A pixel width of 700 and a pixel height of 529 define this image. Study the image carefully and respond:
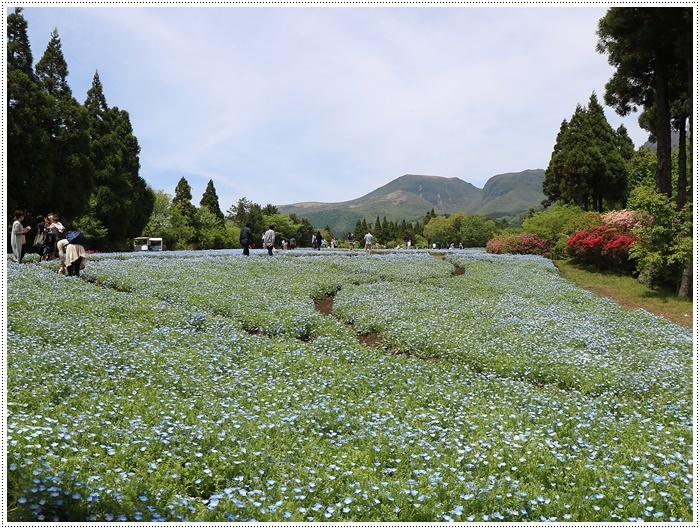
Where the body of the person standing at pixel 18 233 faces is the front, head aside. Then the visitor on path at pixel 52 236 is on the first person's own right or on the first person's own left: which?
on the first person's own left

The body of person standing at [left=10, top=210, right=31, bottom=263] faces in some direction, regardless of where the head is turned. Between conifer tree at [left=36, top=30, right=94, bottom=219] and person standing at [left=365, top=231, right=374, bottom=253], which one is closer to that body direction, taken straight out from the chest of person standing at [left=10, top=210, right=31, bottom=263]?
the person standing

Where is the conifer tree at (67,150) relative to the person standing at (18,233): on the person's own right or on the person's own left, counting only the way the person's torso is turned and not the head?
on the person's own left

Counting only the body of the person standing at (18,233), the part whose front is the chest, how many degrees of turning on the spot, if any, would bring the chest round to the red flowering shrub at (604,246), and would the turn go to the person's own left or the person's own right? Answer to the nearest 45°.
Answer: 0° — they already face it

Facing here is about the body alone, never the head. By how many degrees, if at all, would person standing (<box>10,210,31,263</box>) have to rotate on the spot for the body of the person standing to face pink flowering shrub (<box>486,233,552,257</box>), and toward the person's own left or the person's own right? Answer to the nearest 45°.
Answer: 0° — they already face it

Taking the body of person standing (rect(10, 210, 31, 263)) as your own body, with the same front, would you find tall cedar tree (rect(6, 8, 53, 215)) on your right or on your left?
on your left

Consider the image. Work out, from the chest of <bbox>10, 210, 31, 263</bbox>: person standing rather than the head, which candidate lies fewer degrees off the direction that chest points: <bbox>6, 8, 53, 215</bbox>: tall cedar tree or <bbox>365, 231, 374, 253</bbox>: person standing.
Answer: the person standing
